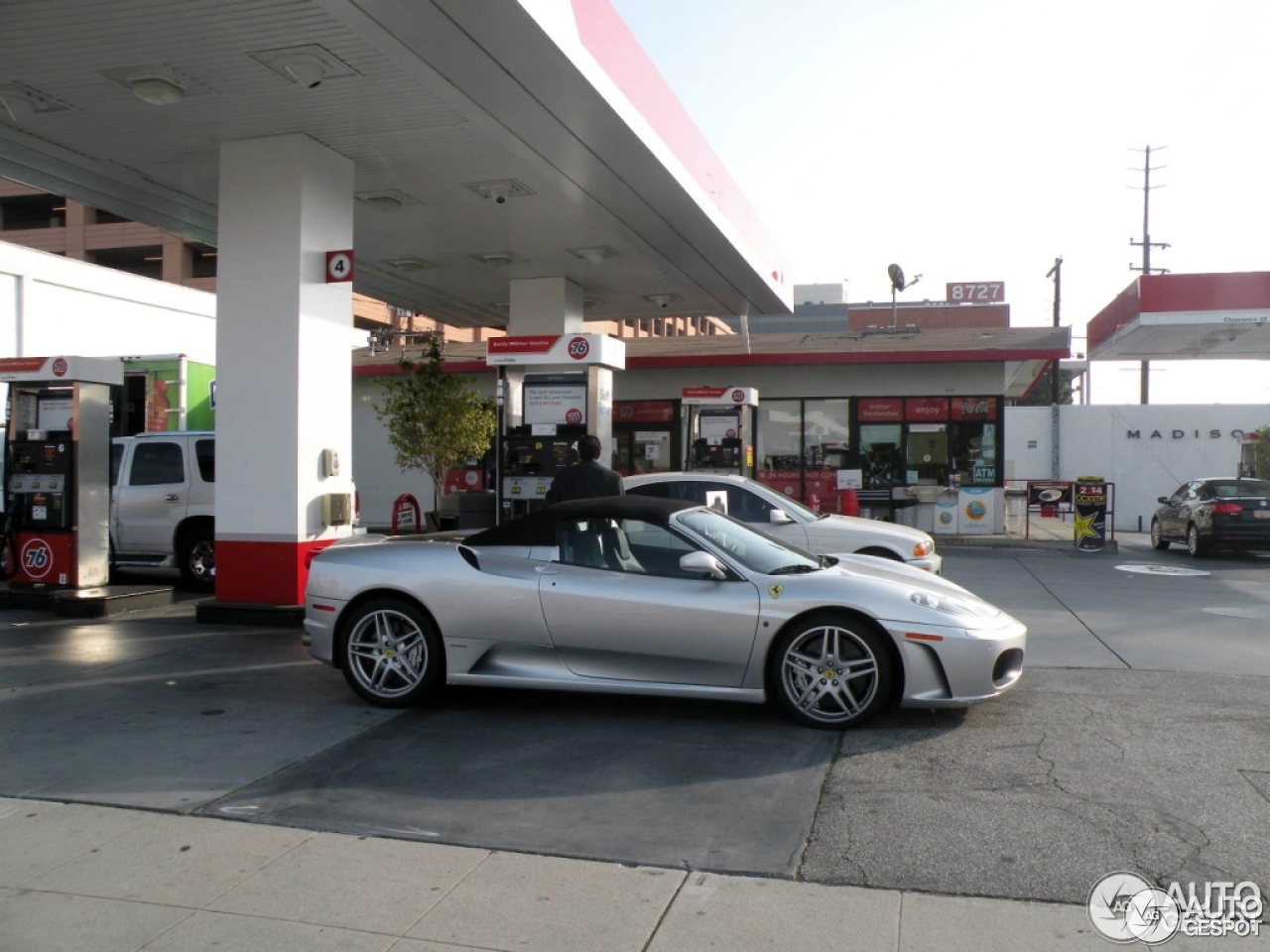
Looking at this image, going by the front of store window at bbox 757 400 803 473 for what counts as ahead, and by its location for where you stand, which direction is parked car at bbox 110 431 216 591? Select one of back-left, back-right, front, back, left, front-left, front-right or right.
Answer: front-right

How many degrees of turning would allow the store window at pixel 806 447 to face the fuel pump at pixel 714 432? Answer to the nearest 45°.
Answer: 0° — it already faces it

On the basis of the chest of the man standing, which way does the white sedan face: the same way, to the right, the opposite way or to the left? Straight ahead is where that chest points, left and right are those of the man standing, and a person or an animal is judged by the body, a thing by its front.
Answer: to the right

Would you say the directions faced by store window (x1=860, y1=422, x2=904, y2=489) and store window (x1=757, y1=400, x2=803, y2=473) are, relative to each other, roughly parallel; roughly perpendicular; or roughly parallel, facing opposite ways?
roughly parallel

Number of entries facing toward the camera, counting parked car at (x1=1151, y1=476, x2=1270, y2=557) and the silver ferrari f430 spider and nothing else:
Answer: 0

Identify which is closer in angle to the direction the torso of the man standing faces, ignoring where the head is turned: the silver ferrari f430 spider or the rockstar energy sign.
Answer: the rockstar energy sign

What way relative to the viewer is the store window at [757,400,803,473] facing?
toward the camera

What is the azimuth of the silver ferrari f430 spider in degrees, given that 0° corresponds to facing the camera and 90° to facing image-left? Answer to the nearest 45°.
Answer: approximately 270°

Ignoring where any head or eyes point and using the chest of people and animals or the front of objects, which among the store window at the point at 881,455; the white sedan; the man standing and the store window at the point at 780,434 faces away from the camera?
the man standing

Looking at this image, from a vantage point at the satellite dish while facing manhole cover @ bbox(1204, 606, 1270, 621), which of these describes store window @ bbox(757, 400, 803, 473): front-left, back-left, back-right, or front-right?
front-right

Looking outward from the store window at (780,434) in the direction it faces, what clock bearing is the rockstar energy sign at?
The rockstar energy sign is roughly at 10 o'clock from the store window.

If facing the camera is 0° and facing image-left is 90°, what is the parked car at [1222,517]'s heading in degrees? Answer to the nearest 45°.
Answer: approximately 135°

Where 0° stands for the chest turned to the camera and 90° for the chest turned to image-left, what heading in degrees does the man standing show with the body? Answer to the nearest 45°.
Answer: approximately 180°

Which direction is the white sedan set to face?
to the viewer's right

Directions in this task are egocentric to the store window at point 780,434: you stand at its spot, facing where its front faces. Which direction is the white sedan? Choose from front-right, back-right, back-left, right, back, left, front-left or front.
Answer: front

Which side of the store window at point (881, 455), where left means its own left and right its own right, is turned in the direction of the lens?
front

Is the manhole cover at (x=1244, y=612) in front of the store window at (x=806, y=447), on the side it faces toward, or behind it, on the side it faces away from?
in front

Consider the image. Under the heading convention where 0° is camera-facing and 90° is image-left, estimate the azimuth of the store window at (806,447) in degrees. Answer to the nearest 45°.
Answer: approximately 0°

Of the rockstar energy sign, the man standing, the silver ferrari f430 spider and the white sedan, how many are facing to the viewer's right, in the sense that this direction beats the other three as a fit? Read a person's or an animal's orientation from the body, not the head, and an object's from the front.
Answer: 2
